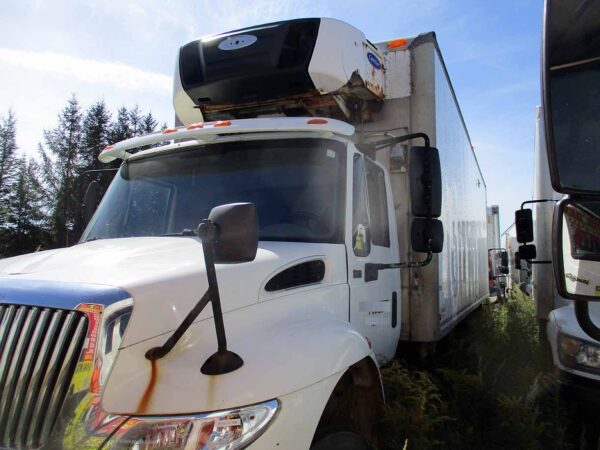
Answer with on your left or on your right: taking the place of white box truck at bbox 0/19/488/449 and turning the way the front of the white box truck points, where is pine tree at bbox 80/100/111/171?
on your right

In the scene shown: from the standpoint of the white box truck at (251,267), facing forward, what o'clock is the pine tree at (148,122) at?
The pine tree is roughly at 4 o'clock from the white box truck.

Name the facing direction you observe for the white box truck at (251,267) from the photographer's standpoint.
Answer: facing the viewer and to the left of the viewer

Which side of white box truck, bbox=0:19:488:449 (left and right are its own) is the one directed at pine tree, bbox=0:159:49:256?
right

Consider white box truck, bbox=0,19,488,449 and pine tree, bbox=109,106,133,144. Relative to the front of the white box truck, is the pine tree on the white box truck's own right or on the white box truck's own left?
on the white box truck's own right

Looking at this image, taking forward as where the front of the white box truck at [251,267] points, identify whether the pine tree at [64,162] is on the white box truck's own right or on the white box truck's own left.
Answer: on the white box truck's own right
